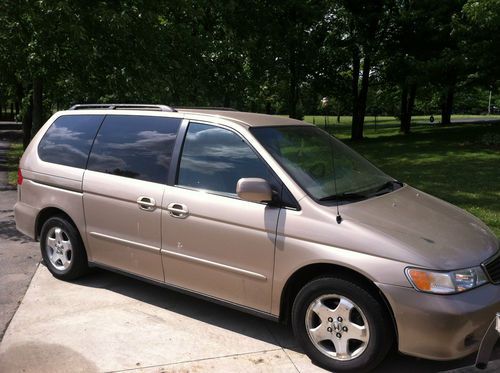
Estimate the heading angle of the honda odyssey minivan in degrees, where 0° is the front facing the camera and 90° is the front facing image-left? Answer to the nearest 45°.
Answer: approximately 315°
